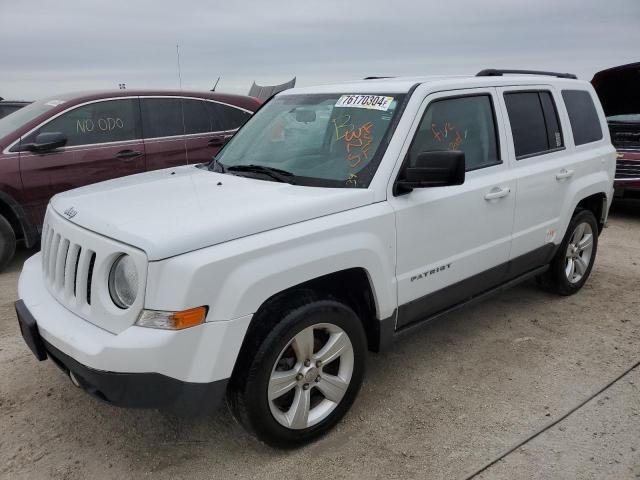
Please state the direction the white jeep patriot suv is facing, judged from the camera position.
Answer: facing the viewer and to the left of the viewer

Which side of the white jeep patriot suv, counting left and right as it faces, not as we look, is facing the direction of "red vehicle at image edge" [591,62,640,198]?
back

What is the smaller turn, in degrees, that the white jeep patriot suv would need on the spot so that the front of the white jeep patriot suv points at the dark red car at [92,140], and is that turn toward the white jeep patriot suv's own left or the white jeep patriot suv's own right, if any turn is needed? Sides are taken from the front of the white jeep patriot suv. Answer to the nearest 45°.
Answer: approximately 90° to the white jeep patriot suv's own right
